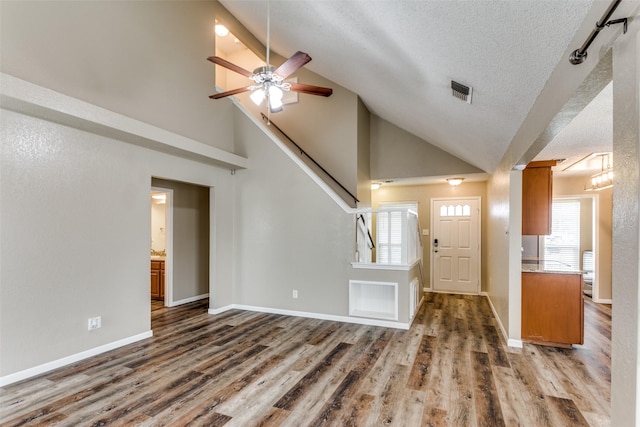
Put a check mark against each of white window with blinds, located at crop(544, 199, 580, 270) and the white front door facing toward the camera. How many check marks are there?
2

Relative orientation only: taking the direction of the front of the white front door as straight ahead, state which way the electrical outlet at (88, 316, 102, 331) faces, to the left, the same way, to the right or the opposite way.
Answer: to the left

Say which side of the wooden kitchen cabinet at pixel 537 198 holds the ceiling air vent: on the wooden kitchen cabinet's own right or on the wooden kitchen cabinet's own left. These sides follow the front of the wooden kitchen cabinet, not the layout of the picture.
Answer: on the wooden kitchen cabinet's own right

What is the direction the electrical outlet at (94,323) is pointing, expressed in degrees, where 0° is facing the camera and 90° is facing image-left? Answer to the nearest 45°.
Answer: approximately 315°

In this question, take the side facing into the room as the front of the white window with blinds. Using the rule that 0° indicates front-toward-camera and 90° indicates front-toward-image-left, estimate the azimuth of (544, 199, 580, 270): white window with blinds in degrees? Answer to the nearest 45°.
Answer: approximately 0°

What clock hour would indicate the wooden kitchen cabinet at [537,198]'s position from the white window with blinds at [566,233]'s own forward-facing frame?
The wooden kitchen cabinet is roughly at 12 o'clock from the white window with blinds.

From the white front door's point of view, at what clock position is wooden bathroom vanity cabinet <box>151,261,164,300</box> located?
The wooden bathroom vanity cabinet is roughly at 2 o'clock from the white front door.

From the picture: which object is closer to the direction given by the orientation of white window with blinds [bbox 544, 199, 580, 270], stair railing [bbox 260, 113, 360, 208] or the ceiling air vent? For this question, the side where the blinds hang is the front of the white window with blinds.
the ceiling air vent
